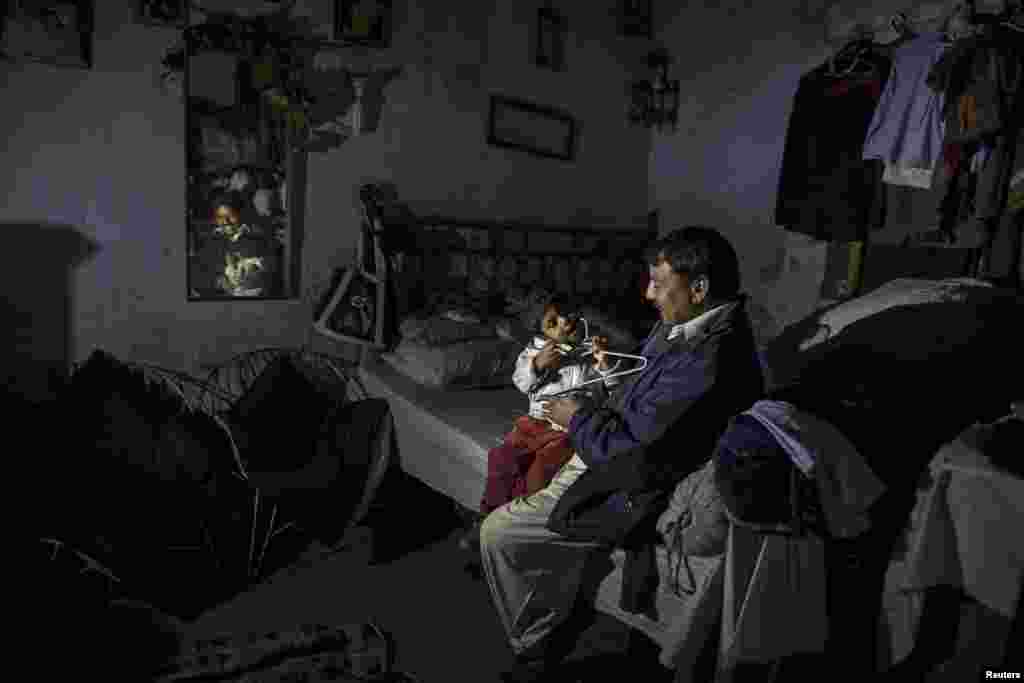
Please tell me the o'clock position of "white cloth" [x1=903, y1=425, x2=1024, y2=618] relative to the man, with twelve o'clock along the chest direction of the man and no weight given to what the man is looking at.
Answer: The white cloth is roughly at 6 o'clock from the man.

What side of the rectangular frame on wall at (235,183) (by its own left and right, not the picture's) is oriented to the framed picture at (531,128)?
left

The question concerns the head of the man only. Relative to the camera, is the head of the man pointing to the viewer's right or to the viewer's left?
to the viewer's left

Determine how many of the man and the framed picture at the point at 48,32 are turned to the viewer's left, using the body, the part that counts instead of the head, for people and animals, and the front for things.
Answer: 1

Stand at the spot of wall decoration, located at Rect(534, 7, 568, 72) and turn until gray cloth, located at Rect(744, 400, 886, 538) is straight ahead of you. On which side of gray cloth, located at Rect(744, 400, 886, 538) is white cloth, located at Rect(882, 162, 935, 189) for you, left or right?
left

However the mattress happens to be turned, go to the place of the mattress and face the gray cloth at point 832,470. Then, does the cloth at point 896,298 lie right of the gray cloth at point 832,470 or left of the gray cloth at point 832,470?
left

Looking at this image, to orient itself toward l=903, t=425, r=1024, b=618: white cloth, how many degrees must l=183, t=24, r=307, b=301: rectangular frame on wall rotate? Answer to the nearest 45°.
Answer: approximately 45° to its left

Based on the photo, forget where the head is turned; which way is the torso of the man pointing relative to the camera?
to the viewer's left
